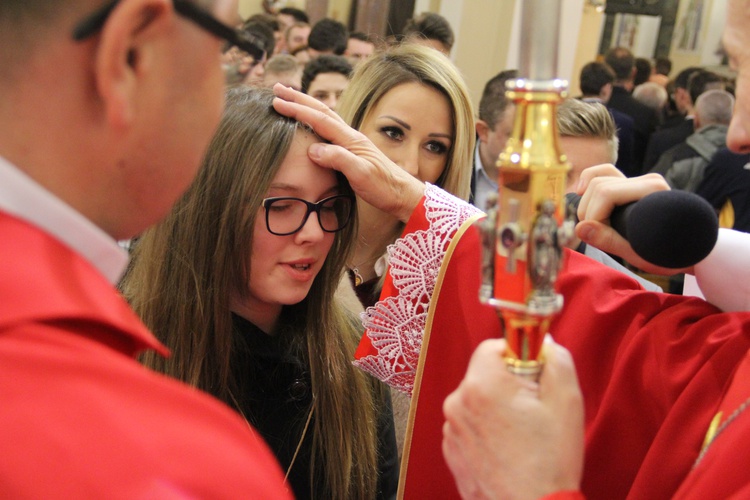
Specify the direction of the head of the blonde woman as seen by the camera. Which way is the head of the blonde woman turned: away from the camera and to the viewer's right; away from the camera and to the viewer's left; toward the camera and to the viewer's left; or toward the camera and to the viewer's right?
toward the camera and to the viewer's left

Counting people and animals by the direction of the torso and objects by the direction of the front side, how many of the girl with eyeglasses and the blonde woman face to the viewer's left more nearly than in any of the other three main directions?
0

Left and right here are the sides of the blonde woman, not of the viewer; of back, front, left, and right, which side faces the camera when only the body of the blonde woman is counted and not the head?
front

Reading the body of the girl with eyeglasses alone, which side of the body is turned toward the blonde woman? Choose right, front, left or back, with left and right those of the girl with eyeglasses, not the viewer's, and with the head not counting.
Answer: left
